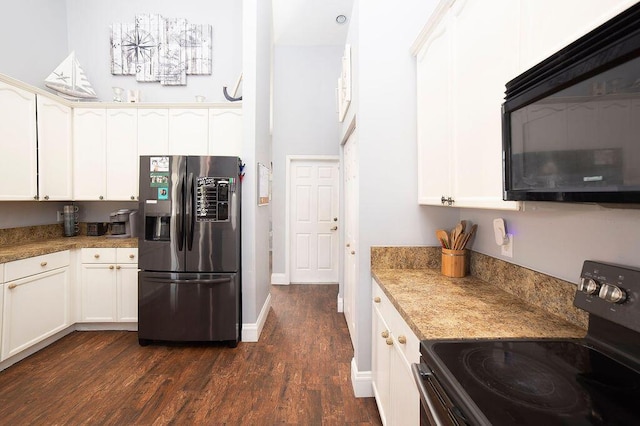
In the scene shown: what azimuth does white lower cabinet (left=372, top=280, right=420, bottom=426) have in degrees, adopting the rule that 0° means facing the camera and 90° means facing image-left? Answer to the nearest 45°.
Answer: approximately 90°

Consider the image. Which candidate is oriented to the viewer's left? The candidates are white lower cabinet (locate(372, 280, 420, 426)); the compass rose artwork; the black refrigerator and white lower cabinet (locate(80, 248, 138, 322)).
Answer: white lower cabinet (locate(372, 280, 420, 426))

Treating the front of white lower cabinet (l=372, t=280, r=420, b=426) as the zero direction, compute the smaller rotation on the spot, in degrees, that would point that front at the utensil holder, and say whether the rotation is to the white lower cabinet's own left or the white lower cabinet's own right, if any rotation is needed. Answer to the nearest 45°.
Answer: approximately 135° to the white lower cabinet's own right

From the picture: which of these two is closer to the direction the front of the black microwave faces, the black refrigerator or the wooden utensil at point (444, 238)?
the black refrigerator

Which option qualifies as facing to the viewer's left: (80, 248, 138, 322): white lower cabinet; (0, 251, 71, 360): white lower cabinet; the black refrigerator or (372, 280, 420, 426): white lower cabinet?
(372, 280, 420, 426): white lower cabinet

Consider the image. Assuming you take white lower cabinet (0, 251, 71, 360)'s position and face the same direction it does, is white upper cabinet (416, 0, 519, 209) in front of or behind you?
in front
